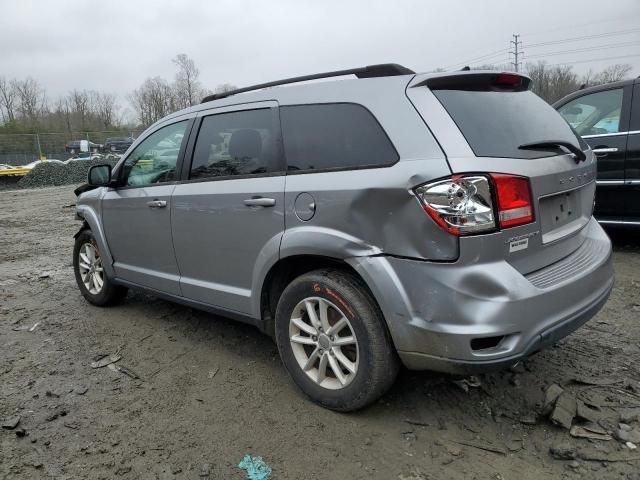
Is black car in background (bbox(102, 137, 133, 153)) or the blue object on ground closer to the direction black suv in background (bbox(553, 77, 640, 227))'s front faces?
the black car in background

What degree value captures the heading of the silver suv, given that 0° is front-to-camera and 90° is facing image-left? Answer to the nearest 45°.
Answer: approximately 135°

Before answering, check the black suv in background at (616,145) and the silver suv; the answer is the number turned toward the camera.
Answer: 0

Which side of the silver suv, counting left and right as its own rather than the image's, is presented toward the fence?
front

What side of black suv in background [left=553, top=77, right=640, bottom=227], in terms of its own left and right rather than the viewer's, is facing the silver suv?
left

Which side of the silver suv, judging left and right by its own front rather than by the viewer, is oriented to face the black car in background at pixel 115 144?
front

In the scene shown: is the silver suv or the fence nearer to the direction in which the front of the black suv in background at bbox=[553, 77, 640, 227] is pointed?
the fence
